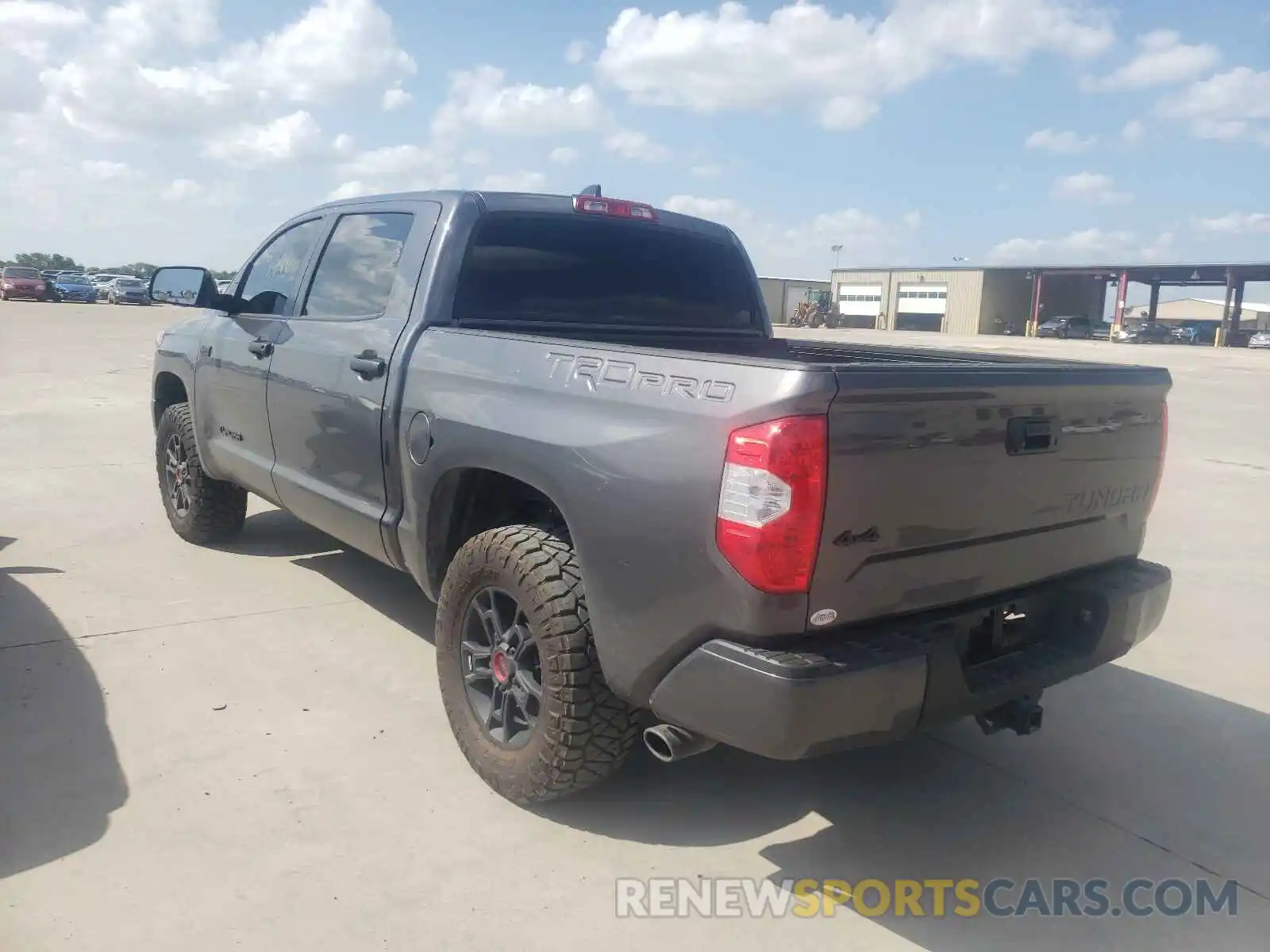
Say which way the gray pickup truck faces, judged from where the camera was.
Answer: facing away from the viewer and to the left of the viewer

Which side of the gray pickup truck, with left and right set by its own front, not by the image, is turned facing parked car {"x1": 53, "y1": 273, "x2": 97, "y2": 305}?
front

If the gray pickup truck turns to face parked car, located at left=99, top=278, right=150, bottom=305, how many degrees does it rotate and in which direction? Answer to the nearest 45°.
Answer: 0° — it already faces it

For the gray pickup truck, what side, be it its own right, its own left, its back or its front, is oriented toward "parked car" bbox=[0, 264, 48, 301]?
front
